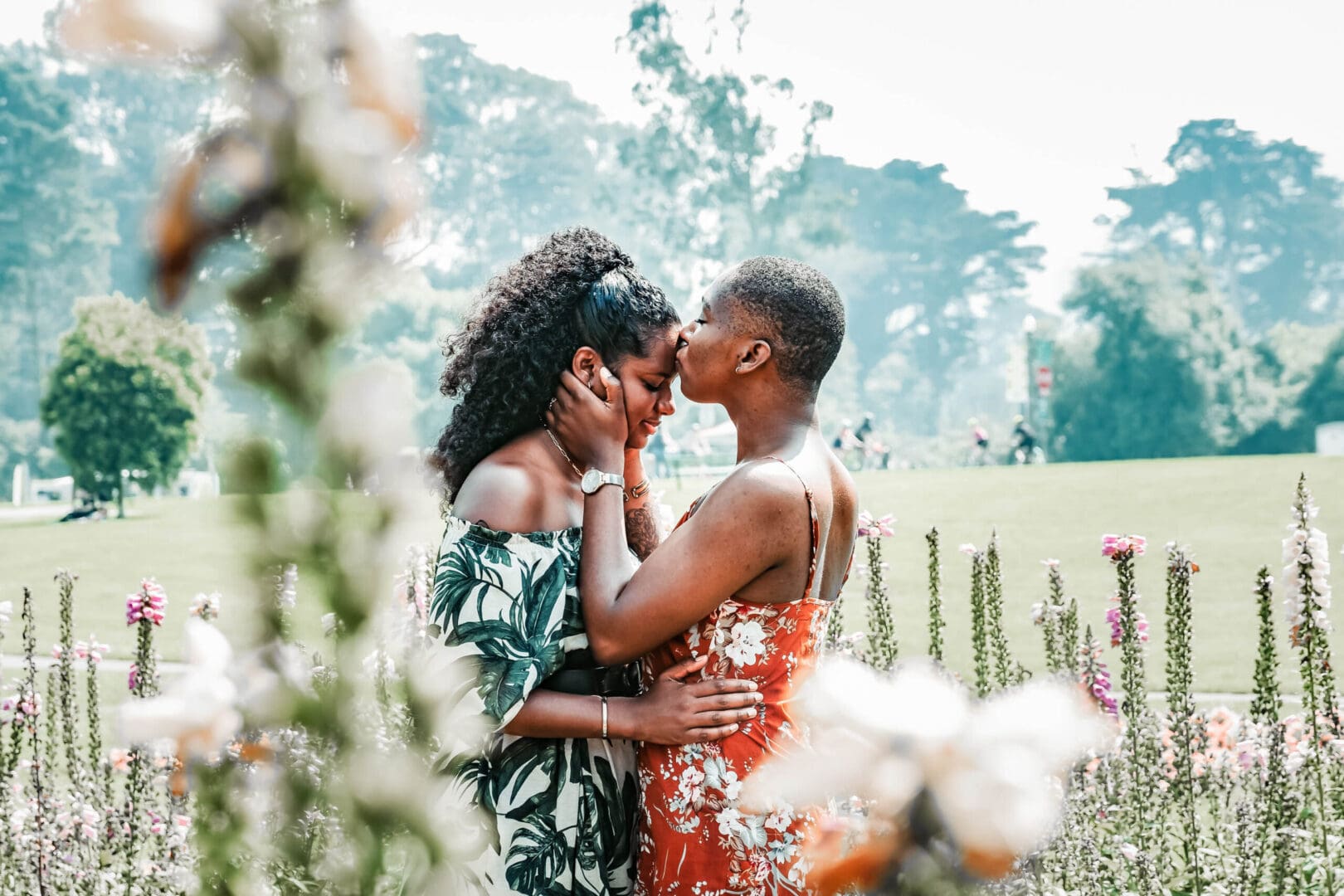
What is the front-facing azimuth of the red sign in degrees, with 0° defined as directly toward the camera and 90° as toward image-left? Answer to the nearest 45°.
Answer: approximately 0°

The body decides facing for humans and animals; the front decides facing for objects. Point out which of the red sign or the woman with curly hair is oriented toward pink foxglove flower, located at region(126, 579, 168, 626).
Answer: the red sign

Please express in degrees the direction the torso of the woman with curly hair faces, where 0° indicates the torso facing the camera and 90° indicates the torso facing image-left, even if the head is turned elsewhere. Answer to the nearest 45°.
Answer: approximately 270°

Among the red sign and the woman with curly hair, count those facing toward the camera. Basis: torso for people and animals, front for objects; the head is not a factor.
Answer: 1

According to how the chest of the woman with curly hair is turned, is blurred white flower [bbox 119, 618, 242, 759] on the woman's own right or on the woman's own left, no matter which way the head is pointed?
on the woman's own right

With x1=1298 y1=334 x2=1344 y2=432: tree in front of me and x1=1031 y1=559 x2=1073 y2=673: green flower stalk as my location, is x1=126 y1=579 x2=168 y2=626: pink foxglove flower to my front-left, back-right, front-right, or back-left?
back-left

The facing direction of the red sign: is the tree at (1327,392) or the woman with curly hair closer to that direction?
the woman with curly hair

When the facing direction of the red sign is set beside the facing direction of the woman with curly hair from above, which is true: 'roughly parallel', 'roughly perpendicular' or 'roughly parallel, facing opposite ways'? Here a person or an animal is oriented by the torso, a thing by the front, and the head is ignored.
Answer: roughly perpendicular
